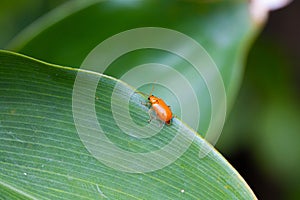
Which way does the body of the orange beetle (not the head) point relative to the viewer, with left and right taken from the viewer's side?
facing away from the viewer and to the left of the viewer
